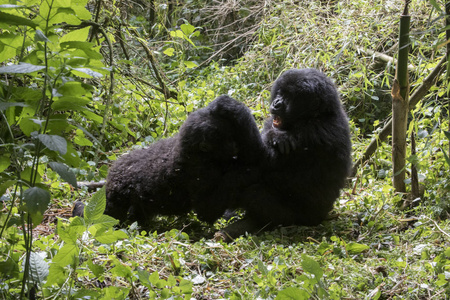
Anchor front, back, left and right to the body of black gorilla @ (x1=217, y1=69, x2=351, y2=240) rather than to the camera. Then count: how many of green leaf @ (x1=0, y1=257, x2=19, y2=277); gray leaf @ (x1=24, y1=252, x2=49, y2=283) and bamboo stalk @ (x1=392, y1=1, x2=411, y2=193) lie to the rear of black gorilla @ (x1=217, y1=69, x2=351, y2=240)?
1

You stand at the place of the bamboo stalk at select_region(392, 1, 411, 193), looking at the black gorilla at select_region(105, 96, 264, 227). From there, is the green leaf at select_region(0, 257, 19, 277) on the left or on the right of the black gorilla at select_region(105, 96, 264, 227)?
left

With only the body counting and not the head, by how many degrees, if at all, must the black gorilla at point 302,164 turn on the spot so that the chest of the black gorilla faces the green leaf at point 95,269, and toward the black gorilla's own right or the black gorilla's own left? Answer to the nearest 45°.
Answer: approximately 45° to the black gorilla's own left

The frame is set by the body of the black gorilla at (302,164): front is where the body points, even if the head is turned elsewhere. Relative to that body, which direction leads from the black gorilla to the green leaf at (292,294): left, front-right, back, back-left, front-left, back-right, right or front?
left

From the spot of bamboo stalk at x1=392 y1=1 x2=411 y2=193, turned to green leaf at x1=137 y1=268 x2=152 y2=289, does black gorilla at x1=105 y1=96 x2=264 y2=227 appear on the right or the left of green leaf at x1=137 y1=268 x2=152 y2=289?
right

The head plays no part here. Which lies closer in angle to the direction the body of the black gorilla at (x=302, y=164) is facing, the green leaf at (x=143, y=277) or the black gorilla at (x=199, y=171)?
the black gorilla

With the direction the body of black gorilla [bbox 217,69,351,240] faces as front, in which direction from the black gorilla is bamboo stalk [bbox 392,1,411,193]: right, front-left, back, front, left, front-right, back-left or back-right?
back

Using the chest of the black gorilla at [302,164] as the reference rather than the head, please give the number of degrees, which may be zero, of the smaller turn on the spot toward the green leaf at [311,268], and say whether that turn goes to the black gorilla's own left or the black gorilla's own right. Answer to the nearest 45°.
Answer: approximately 90° to the black gorilla's own left

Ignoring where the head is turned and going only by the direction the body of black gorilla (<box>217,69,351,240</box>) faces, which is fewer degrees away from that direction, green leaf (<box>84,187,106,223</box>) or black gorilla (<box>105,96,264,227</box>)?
the black gorilla

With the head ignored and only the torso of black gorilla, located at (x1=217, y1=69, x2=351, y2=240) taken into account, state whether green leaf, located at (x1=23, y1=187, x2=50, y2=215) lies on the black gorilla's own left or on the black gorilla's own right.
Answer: on the black gorilla's own left

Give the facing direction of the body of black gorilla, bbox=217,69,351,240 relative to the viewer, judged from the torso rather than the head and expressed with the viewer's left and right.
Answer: facing to the left of the viewer

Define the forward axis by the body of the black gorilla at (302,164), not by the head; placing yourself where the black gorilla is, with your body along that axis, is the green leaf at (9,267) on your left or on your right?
on your left

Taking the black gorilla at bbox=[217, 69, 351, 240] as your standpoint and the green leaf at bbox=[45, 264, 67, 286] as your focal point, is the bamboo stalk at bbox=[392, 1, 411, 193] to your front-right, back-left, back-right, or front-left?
back-left

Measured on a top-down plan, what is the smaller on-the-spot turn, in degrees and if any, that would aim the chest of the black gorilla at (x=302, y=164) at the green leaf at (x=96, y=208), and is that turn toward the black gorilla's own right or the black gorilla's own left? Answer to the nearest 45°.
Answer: approximately 45° to the black gorilla's own left
